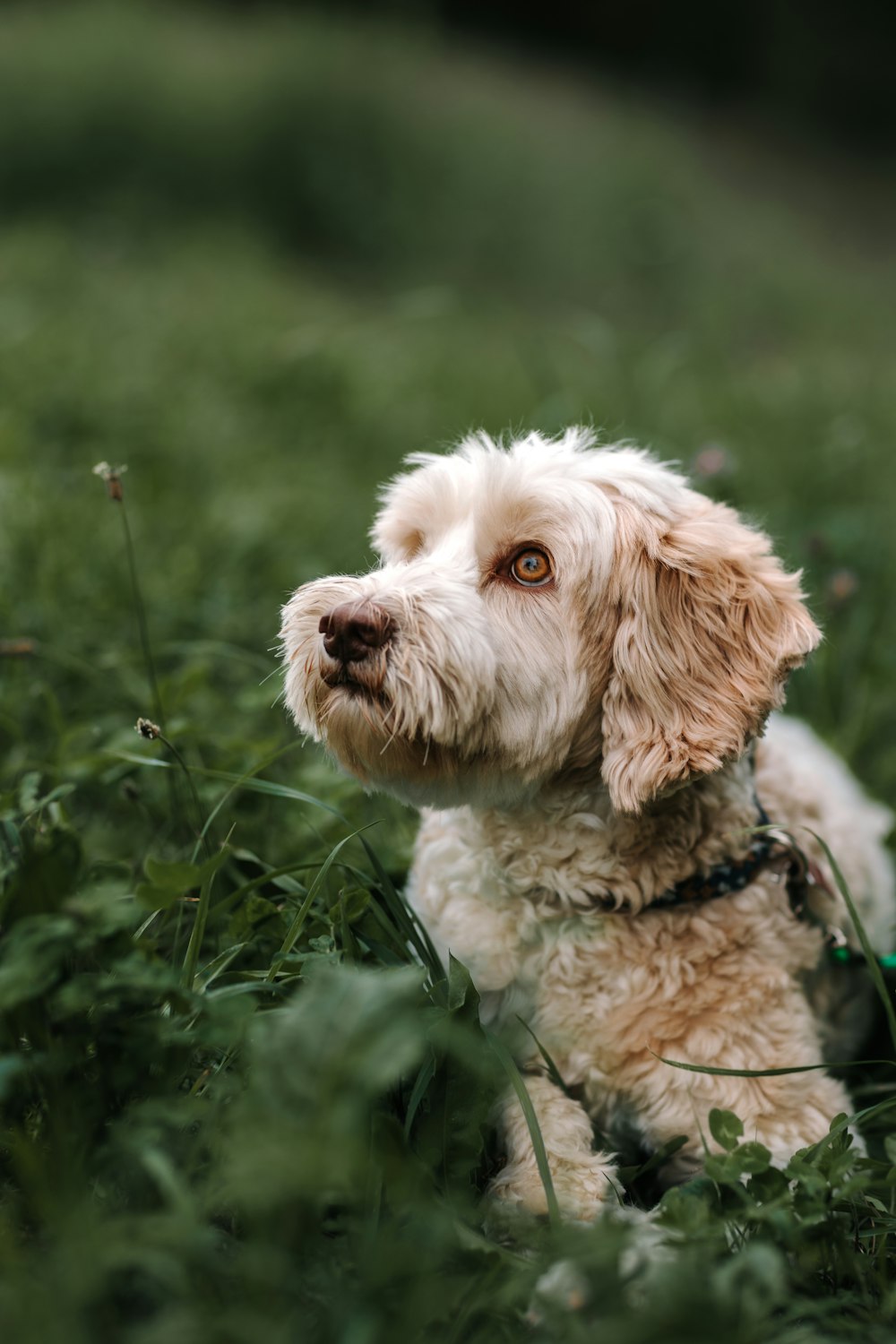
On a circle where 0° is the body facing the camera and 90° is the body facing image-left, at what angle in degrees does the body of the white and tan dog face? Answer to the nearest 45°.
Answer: approximately 45°

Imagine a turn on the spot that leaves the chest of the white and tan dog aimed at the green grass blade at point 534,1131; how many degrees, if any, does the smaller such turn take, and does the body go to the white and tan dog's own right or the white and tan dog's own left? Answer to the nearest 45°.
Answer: approximately 45° to the white and tan dog's own left
